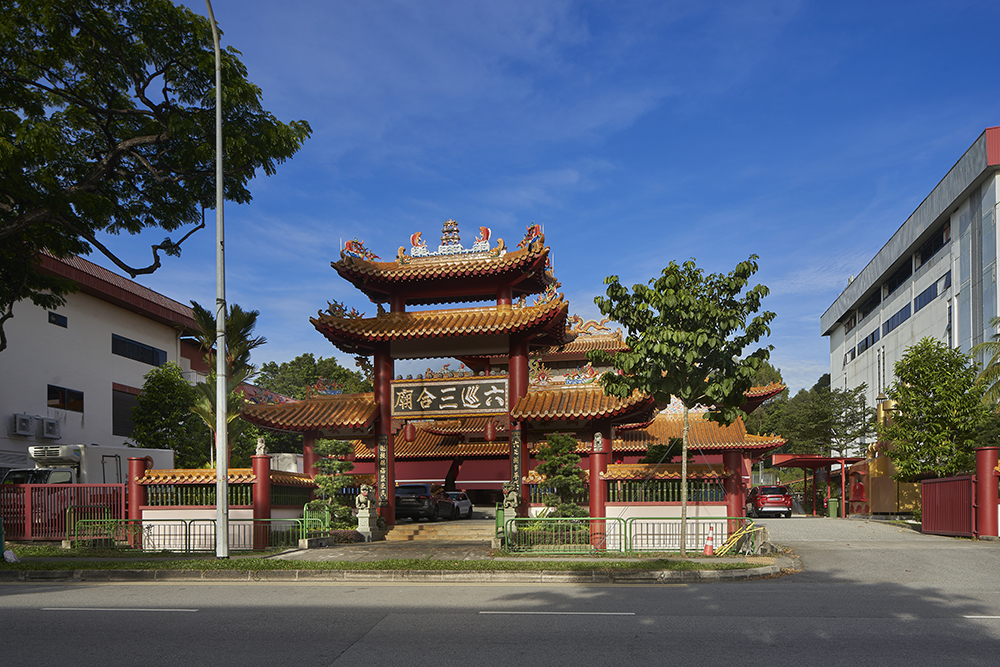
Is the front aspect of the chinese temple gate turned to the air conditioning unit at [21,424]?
no

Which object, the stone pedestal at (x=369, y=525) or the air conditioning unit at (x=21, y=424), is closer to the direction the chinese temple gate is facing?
the stone pedestal

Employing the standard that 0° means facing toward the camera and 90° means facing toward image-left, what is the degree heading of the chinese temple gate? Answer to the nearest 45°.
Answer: approximately 0°

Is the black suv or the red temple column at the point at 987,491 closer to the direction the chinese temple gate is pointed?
the red temple column

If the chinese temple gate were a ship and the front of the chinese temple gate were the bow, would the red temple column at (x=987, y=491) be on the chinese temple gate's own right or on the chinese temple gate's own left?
on the chinese temple gate's own left

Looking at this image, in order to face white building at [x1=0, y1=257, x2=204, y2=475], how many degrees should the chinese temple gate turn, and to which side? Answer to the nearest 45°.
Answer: approximately 135° to its right

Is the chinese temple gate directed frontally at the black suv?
no

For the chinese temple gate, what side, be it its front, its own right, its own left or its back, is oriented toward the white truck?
right

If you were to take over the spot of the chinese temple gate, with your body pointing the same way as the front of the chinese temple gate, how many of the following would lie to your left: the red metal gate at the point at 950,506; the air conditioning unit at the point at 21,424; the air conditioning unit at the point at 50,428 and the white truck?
1

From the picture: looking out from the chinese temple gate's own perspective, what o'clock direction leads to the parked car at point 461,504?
The parked car is roughly at 6 o'clock from the chinese temple gate.

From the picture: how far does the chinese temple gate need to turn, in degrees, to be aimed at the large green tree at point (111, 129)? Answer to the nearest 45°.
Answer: approximately 45° to its right
